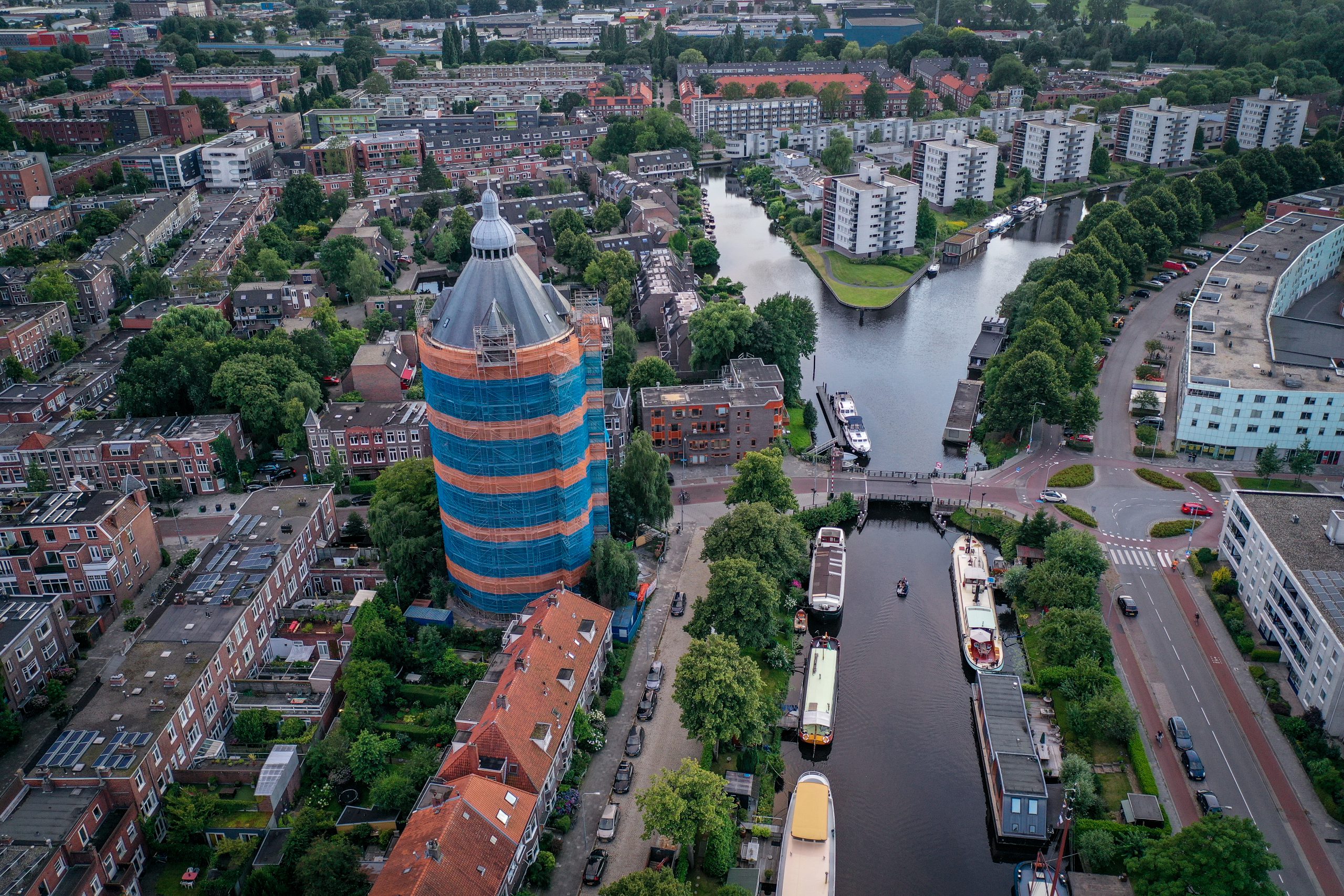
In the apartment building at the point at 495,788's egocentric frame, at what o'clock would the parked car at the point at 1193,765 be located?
The parked car is roughly at 12 o'clock from the apartment building.

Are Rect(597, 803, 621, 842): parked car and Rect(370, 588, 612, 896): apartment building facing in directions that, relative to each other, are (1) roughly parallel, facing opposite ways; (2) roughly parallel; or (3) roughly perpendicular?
roughly perpendicular

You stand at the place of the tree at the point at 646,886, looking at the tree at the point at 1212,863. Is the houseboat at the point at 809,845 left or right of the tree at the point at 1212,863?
left

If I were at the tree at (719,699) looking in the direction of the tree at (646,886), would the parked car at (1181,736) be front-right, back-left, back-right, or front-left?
back-left

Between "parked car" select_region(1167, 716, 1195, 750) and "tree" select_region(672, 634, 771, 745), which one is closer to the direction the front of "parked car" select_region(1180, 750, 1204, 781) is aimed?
the tree

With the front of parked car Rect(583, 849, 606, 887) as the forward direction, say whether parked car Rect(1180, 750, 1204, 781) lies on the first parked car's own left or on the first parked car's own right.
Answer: on the first parked car's own right

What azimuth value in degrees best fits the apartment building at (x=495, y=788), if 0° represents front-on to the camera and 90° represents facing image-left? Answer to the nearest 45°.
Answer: approximately 270°

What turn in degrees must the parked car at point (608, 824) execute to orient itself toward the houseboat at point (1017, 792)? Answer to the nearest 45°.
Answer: approximately 90° to its left

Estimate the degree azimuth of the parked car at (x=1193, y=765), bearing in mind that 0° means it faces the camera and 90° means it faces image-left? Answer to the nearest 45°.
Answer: approximately 0°
